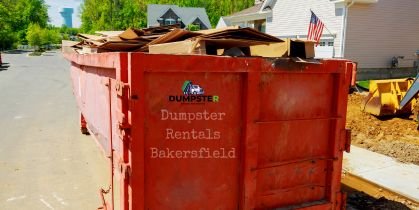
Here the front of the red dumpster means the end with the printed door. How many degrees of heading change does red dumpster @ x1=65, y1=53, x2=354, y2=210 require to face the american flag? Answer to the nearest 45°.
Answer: approximately 180°

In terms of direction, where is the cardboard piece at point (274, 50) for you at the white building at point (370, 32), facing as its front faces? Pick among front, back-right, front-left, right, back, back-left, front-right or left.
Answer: front-left

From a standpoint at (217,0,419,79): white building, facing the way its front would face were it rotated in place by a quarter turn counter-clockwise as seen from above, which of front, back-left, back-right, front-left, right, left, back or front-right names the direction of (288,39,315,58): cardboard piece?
front-right

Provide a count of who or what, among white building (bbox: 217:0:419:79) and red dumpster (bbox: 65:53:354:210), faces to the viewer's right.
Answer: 0

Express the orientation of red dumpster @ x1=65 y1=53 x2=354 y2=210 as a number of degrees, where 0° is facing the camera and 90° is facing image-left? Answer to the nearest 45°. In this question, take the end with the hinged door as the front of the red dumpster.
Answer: approximately 0°

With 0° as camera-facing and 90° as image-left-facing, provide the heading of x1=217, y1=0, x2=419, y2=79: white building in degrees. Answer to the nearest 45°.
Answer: approximately 45°

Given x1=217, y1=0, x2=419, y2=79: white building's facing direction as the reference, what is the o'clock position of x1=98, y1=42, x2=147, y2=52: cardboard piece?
The cardboard piece is roughly at 11 o'clock from the white building.

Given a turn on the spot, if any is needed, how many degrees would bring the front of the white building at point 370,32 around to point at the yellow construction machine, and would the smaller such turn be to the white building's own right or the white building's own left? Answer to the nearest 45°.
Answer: approximately 45° to the white building's own left

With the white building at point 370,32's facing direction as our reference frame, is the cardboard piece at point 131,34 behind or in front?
in front
